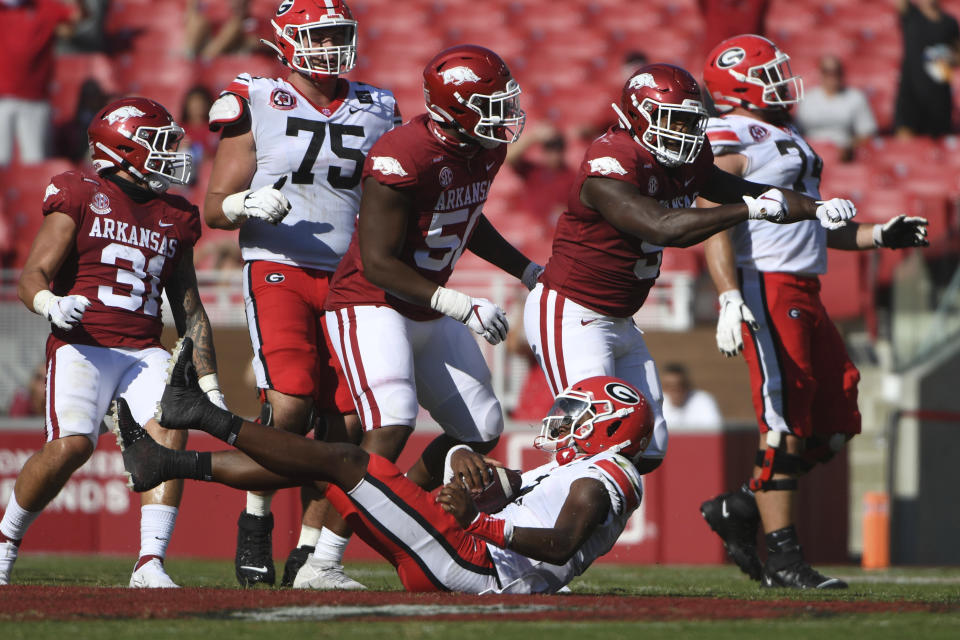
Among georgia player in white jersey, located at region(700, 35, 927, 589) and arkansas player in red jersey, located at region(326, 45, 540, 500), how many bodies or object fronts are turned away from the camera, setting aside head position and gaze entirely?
0

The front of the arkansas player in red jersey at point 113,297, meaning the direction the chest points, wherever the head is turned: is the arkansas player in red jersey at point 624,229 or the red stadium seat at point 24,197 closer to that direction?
the arkansas player in red jersey

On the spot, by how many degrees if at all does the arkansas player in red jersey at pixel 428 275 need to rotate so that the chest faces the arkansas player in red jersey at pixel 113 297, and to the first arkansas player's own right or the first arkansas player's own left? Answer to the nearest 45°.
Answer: approximately 135° to the first arkansas player's own right

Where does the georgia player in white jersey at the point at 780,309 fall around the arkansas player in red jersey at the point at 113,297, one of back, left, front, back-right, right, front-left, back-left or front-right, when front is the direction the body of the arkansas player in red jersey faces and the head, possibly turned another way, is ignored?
front-left

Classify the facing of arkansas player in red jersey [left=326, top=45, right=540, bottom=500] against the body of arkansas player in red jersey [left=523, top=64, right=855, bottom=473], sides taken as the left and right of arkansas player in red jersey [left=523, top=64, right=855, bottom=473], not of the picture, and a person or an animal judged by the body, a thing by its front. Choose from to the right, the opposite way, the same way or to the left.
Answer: the same way

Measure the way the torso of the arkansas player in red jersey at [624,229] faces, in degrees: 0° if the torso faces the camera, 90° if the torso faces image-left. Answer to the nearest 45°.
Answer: approximately 315°

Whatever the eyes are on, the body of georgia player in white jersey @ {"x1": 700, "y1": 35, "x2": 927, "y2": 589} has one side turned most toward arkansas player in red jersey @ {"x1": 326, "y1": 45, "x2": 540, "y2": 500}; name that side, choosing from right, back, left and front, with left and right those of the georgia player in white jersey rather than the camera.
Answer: right

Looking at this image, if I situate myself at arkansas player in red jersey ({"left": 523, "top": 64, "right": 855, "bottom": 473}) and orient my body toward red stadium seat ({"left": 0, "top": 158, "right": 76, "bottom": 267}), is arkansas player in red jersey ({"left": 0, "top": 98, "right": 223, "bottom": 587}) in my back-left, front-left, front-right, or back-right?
front-left

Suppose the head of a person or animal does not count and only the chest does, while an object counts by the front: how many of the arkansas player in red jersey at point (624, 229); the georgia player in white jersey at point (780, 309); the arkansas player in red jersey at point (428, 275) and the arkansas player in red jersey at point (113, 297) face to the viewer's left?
0

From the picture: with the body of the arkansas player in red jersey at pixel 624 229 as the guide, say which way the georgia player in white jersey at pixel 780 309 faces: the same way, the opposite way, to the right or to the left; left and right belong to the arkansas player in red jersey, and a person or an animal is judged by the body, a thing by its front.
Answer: the same way

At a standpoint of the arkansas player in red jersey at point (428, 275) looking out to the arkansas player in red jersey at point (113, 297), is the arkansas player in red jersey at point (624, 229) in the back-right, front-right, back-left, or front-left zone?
back-right

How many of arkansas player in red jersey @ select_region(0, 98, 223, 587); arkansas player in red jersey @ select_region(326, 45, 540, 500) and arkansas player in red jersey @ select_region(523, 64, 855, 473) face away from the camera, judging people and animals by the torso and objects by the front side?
0

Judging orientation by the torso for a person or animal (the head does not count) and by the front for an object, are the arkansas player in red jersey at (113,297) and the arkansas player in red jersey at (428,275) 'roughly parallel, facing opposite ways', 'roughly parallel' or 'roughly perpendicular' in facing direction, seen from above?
roughly parallel

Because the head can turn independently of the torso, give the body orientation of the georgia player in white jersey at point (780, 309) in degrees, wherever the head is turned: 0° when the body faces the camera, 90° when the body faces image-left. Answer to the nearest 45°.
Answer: approximately 315°

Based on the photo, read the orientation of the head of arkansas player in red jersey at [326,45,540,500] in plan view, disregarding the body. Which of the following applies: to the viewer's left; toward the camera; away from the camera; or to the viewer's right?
to the viewer's right

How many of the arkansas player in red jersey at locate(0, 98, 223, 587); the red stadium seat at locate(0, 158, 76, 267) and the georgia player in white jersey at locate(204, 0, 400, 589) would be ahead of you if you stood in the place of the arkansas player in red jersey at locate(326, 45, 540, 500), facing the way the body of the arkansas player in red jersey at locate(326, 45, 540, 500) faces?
0

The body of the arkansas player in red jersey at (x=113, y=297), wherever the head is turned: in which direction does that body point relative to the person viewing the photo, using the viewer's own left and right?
facing the viewer and to the right of the viewer

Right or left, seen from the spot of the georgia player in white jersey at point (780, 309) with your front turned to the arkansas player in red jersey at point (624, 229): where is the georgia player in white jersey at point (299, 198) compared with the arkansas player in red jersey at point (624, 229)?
right
